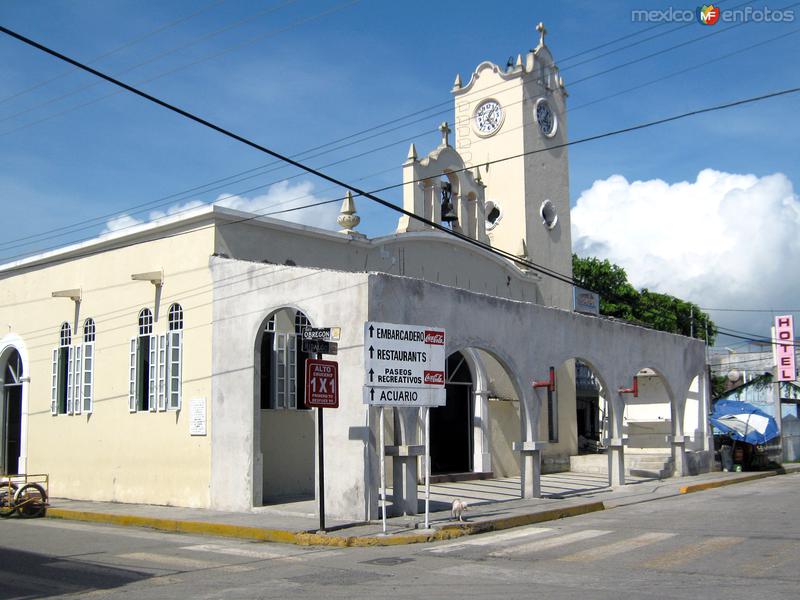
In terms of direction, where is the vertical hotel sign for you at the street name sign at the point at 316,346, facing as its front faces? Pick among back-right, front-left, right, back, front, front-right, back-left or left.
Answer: back-left

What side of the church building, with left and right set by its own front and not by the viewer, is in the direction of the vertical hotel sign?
left

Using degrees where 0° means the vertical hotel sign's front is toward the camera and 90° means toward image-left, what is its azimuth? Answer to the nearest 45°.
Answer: approximately 0°

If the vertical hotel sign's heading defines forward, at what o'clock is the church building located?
The church building is roughly at 1 o'clock from the vertical hotel sign.

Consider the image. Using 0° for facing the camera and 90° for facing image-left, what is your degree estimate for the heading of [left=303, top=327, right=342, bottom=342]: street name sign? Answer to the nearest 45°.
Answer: approximately 0°

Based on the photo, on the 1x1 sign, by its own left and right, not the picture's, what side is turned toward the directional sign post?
left

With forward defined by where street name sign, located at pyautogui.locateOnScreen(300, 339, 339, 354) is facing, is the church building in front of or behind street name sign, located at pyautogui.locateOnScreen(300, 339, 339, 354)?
behind

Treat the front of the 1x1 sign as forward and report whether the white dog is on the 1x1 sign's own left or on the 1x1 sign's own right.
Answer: on the 1x1 sign's own left

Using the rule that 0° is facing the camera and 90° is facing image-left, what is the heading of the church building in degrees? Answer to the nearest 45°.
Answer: approximately 315°
